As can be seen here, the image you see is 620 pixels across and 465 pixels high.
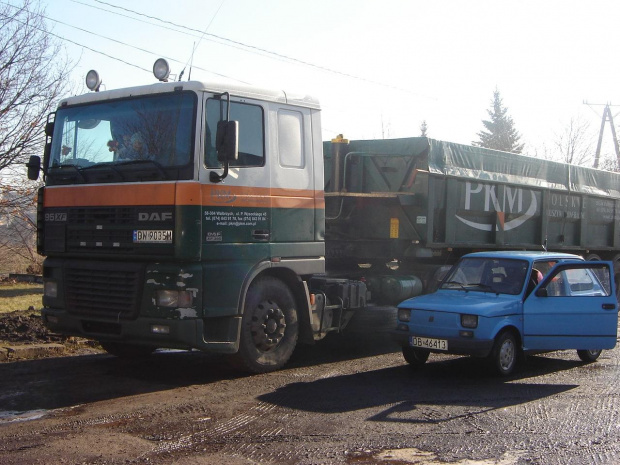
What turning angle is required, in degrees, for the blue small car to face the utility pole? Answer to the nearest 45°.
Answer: approximately 135° to its right

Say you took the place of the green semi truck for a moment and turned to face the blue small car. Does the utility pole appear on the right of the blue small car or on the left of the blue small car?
left

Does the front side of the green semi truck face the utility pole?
no

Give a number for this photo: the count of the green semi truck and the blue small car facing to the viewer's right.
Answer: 0

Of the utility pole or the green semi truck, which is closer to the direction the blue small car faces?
the green semi truck

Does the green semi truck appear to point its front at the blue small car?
no

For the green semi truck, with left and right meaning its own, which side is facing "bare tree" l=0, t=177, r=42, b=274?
right

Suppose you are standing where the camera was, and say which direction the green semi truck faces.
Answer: facing the viewer and to the left of the viewer

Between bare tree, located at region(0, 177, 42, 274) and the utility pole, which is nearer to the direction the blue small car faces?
the bare tree

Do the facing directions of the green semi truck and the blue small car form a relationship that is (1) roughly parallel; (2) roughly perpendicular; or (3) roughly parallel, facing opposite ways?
roughly parallel
